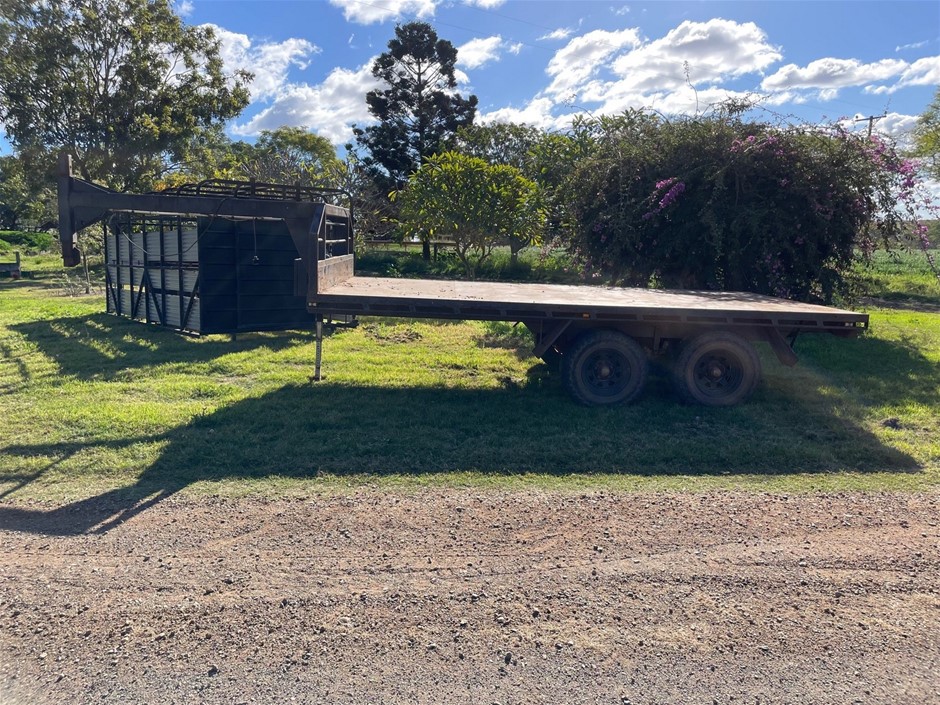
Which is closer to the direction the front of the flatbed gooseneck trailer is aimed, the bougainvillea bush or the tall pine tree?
the tall pine tree

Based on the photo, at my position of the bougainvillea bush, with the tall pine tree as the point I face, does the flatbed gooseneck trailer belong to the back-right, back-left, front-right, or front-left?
back-left

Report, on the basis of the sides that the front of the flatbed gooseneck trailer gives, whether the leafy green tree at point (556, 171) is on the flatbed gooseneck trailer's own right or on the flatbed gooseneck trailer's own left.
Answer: on the flatbed gooseneck trailer's own right

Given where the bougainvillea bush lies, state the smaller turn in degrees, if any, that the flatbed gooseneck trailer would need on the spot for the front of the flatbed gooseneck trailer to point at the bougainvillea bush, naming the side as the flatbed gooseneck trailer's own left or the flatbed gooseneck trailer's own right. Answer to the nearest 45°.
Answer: approximately 135° to the flatbed gooseneck trailer's own right

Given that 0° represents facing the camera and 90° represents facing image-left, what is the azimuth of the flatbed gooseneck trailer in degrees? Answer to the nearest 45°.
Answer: approximately 90°

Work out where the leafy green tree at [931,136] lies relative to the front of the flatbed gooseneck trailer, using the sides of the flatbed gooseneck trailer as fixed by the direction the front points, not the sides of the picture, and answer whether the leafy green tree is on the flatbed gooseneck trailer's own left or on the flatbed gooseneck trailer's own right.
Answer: on the flatbed gooseneck trailer's own right

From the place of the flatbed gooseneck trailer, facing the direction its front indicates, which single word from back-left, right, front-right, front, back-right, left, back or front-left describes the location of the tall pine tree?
right

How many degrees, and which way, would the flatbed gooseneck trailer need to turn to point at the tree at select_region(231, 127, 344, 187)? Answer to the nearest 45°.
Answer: approximately 90° to its right

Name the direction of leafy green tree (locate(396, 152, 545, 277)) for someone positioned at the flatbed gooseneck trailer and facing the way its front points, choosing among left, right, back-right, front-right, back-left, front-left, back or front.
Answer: right
